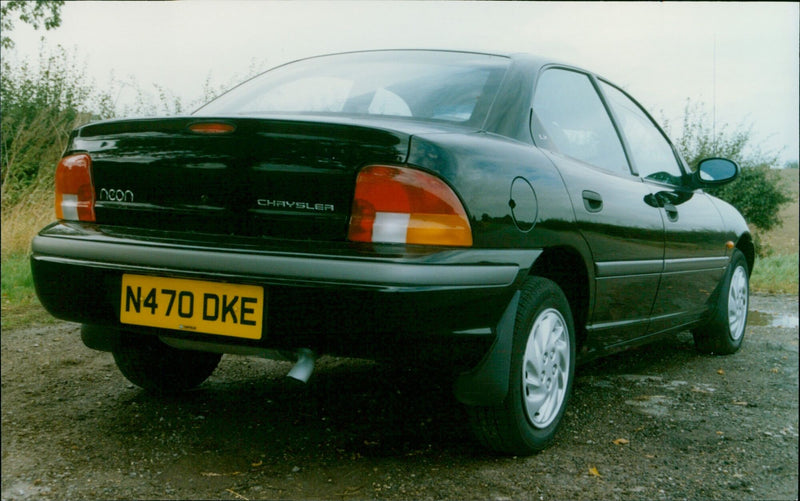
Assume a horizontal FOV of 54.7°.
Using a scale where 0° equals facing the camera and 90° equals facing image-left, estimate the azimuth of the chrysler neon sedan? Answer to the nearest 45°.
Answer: approximately 225°

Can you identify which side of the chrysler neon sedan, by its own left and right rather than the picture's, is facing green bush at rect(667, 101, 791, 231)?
front

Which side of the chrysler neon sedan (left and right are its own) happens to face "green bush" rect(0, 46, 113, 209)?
left
